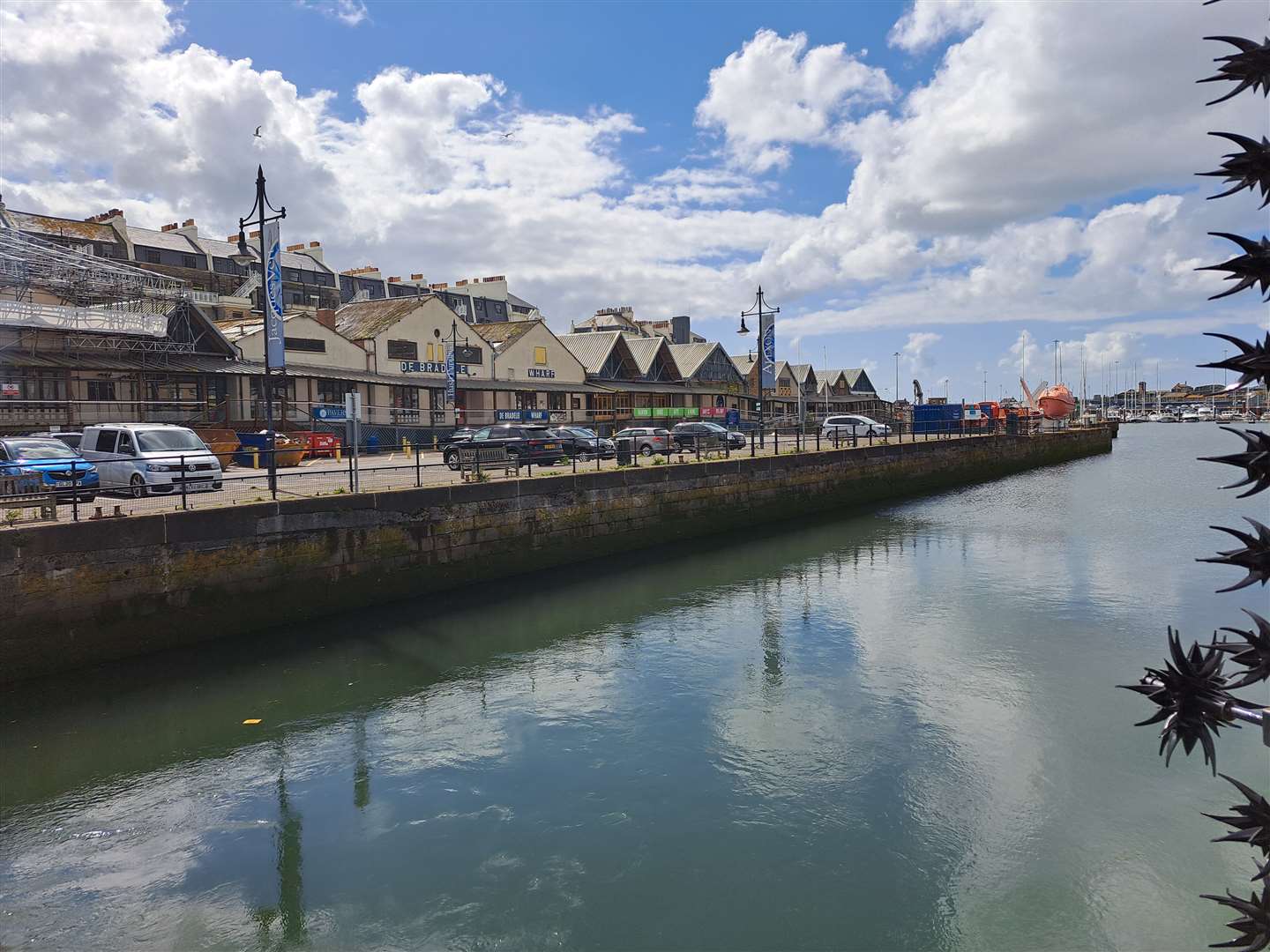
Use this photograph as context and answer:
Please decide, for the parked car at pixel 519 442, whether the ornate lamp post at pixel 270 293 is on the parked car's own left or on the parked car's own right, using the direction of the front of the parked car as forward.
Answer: on the parked car's own left

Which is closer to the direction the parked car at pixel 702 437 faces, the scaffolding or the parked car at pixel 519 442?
the parked car

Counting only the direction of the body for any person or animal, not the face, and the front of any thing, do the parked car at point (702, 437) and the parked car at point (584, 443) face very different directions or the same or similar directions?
same or similar directions

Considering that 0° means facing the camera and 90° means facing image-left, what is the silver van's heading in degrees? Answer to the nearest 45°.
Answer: approximately 315°

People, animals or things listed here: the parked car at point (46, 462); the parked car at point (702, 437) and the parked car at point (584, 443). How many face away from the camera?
0

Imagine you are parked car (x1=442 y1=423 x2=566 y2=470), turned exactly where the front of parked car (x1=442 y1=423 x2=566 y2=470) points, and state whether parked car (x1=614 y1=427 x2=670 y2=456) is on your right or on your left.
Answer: on your right

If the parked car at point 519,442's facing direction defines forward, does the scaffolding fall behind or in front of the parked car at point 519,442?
in front

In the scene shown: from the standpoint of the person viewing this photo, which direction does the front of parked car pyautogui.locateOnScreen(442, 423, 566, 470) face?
facing away from the viewer and to the left of the viewer

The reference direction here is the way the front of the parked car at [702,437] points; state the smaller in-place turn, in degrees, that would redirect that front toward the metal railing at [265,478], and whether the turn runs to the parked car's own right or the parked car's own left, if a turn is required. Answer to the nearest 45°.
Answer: approximately 90° to the parked car's own right
